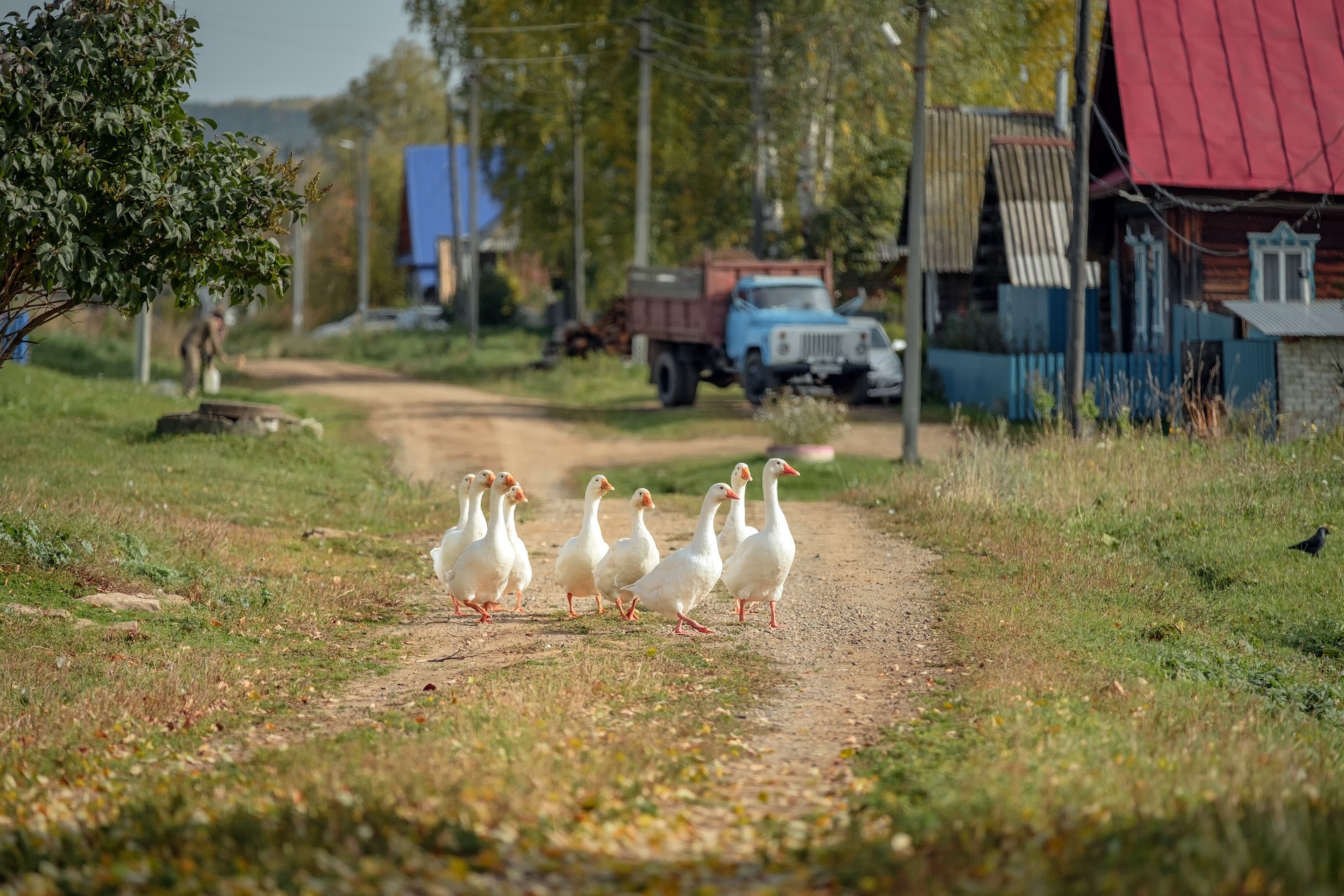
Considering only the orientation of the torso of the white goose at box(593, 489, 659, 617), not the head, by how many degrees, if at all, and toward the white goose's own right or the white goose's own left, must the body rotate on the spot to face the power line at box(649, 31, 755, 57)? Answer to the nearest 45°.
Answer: approximately 135° to the white goose's own left

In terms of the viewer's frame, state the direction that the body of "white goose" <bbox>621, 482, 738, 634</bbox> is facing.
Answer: to the viewer's right

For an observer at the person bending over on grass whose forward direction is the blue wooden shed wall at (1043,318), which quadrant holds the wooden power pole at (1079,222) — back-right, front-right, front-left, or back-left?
front-right

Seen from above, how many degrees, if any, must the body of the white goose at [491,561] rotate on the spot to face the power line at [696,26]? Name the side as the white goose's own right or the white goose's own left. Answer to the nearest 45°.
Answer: approximately 135° to the white goose's own left

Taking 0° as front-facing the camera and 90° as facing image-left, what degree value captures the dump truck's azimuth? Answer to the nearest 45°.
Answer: approximately 315°

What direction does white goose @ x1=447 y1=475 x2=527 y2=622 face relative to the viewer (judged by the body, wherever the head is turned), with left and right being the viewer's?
facing the viewer and to the right of the viewer

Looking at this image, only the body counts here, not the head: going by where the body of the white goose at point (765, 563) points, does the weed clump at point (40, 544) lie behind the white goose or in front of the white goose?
behind

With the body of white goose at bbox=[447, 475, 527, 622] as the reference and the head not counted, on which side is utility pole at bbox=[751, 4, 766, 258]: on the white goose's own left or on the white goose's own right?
on the white goose's own left

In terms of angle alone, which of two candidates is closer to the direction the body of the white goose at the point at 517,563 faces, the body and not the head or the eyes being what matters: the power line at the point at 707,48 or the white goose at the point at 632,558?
the white goose

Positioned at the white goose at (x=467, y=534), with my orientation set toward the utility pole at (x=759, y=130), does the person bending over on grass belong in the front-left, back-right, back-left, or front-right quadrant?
front-left

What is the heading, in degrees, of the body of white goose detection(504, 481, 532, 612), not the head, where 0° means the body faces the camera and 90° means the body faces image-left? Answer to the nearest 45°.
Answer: approximately 315°
